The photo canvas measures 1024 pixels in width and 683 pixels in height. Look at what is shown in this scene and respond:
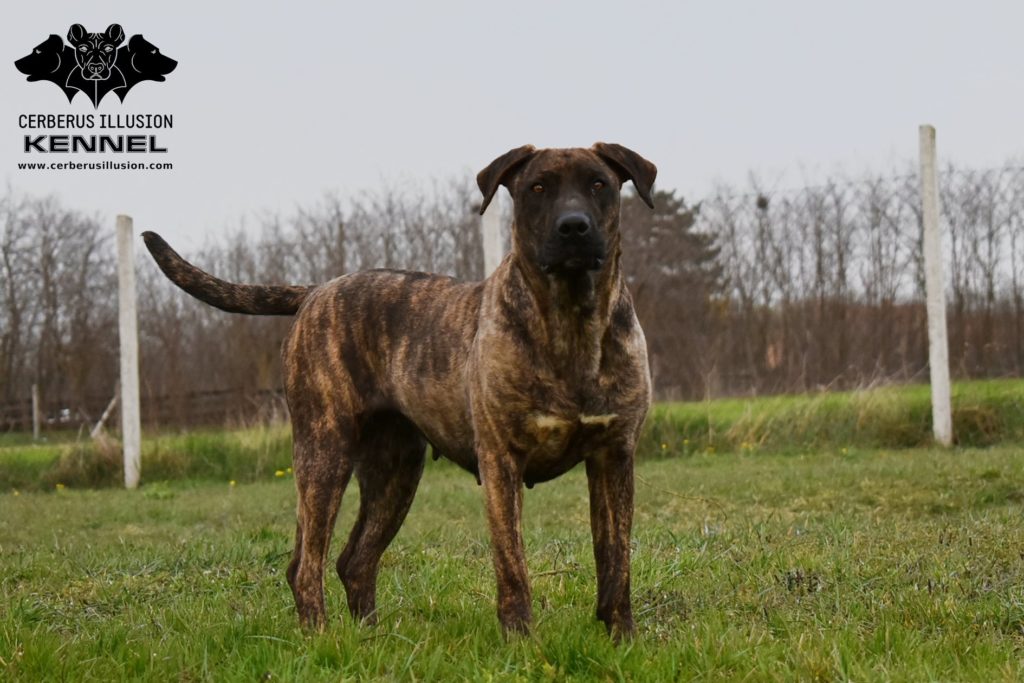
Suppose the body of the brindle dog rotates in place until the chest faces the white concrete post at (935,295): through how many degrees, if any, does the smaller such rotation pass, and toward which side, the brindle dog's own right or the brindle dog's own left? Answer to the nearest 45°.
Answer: approximately 90° to the brindle dog's own left

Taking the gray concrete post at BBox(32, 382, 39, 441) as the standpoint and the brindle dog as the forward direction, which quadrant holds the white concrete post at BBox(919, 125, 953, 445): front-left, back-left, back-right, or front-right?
front-left

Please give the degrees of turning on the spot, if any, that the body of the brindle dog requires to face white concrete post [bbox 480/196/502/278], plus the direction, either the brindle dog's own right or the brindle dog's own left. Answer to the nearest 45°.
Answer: approximately 135° to the brindle dog's own left

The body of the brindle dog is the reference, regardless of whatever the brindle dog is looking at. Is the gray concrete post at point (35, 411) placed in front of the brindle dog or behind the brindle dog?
behind

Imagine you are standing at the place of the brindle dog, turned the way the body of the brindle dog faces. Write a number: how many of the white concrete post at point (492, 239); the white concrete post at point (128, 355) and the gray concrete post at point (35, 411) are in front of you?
0

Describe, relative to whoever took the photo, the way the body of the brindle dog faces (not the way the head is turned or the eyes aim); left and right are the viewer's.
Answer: facing the viewer and to the right of the viewer

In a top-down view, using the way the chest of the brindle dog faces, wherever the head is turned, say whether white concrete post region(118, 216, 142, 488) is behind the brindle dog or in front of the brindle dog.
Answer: behind

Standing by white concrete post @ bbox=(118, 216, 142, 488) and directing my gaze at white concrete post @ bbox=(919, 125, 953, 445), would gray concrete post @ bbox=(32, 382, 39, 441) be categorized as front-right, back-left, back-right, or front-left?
back-left

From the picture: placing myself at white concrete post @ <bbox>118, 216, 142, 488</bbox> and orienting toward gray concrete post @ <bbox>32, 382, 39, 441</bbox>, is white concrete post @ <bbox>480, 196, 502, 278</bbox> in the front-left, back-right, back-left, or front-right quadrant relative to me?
back-right
